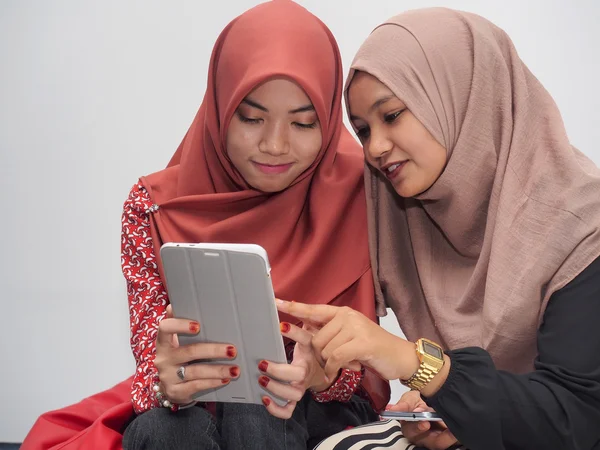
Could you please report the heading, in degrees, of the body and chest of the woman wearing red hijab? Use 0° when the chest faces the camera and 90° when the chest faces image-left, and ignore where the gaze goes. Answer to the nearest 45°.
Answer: approximately 0°
